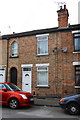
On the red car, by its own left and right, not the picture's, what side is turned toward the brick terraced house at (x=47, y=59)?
left

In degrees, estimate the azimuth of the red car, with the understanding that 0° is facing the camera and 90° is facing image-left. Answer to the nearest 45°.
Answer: approximately 315°
